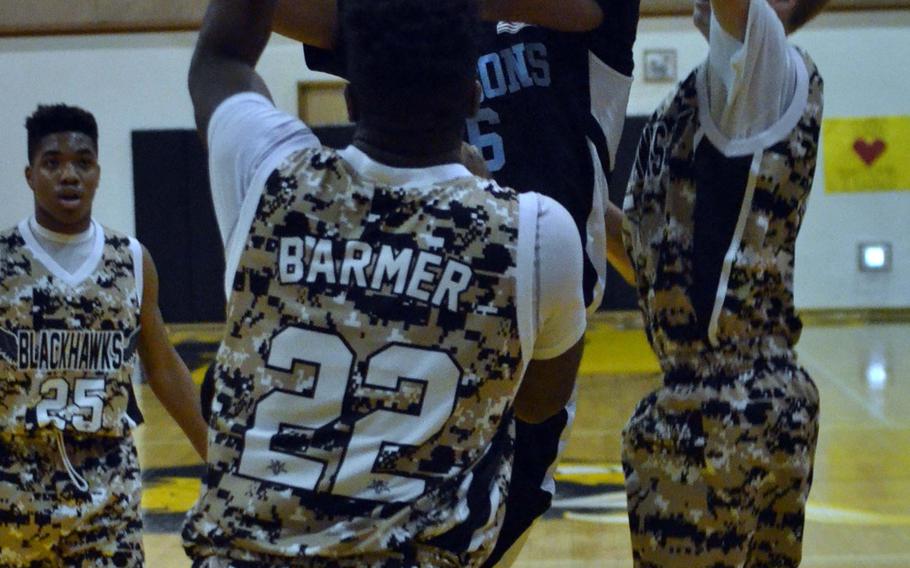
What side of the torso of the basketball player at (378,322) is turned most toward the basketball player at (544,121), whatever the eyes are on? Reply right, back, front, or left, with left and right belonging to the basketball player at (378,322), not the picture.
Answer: front

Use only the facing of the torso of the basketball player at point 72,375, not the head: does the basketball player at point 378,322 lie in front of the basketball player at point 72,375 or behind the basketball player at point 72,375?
in front

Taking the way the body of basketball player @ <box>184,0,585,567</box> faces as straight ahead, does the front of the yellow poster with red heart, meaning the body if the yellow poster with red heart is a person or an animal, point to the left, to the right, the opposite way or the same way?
the opposite way

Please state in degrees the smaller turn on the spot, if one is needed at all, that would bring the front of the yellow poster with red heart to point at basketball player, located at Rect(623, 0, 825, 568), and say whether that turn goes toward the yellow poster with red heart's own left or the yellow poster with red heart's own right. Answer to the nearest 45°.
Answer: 0° — it already faces them

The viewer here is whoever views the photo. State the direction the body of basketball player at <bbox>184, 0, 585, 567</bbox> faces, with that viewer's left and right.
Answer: facing away from the viewer

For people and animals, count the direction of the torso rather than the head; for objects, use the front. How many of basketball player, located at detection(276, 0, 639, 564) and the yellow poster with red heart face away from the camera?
0

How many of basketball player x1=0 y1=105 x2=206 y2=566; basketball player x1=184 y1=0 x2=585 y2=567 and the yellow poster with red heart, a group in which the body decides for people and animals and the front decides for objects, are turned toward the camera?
2

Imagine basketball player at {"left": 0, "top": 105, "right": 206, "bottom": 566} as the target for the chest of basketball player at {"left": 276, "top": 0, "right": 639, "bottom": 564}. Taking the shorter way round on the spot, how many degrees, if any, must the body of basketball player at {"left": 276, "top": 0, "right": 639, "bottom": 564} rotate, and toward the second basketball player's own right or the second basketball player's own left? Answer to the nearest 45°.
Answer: approximately 90° to the second basketball player's own right

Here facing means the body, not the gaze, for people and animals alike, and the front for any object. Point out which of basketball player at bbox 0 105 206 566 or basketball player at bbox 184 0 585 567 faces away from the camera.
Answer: basketball player at bbox 184 0 585 567

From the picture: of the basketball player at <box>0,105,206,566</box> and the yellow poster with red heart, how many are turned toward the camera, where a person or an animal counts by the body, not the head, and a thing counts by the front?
2

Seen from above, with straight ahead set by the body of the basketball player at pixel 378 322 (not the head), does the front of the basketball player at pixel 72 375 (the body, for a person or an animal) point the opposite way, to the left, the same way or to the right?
the opposite way

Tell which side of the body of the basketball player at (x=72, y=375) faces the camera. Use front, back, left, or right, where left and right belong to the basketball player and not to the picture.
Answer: front

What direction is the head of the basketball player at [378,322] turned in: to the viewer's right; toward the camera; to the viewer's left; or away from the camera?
away from the camera

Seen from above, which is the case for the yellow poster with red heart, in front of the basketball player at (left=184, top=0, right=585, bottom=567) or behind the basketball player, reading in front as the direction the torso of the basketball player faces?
in front
